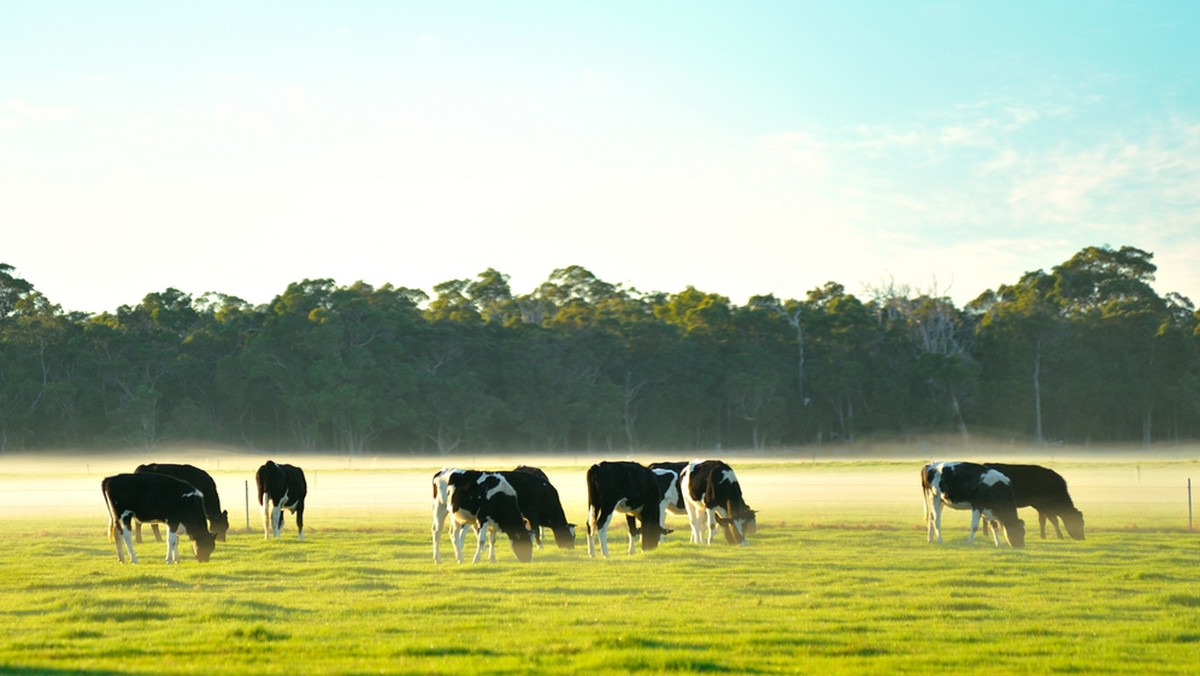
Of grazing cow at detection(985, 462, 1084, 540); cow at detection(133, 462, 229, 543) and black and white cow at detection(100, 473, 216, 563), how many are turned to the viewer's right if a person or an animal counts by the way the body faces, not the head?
3

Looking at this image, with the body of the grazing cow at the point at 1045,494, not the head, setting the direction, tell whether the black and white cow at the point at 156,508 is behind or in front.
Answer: behind

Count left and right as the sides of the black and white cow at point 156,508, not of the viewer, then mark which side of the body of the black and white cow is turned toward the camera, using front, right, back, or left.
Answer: right

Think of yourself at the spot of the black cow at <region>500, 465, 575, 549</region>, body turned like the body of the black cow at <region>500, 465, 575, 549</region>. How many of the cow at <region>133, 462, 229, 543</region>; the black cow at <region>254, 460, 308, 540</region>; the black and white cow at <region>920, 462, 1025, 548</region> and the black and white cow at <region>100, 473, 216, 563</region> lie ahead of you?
1

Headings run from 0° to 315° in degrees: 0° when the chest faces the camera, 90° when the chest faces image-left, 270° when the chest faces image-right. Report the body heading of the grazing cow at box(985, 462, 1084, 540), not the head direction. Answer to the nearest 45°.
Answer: approximately 270°

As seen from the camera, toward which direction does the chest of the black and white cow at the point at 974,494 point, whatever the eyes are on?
to the viewer's right

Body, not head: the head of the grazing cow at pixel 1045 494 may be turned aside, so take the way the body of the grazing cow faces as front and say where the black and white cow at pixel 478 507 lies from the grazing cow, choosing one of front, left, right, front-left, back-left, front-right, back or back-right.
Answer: back-right

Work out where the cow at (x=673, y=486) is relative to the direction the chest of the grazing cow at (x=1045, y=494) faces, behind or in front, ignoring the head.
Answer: behind

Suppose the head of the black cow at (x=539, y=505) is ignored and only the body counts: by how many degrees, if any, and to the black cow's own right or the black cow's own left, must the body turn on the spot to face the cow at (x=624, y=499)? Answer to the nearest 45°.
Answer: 0° — it already faces it

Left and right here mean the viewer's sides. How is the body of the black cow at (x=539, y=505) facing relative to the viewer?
facing to the right of the viewer

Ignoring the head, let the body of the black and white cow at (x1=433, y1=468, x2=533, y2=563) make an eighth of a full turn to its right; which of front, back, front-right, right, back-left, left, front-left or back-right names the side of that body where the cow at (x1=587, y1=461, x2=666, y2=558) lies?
left

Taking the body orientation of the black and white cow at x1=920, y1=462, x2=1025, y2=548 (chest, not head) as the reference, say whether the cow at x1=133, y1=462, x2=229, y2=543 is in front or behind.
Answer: behind

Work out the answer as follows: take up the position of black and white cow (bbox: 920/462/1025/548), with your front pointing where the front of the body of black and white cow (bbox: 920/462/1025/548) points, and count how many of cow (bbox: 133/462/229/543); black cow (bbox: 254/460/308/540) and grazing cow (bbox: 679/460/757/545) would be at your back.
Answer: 3

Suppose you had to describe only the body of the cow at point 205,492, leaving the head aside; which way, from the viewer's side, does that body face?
to the viewer's right
